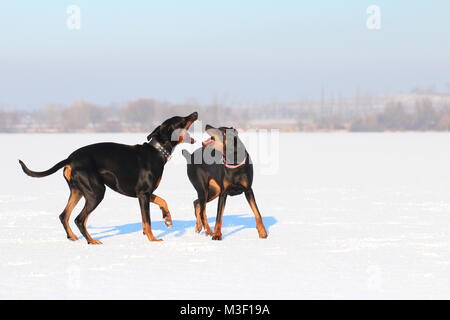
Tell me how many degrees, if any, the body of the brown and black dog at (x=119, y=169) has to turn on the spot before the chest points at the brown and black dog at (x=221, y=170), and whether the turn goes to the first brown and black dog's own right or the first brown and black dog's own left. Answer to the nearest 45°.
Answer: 0° — it already faces it

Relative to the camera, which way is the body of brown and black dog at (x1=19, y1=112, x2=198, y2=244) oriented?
to the viewer's right
